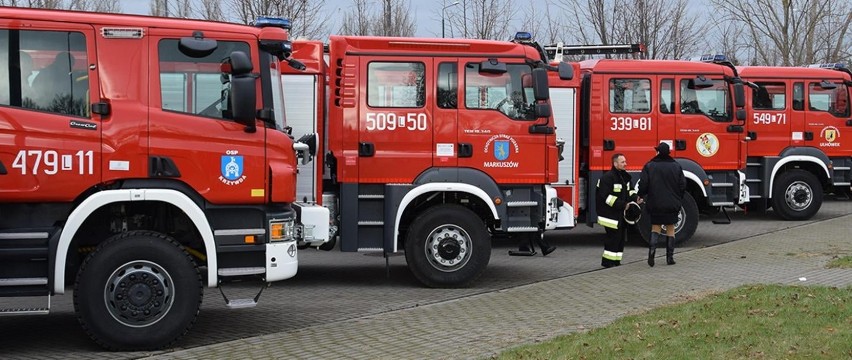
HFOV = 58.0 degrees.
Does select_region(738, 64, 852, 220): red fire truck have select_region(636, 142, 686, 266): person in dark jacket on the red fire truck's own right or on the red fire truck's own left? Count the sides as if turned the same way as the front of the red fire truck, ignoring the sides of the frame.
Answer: on the red fire truck's own right

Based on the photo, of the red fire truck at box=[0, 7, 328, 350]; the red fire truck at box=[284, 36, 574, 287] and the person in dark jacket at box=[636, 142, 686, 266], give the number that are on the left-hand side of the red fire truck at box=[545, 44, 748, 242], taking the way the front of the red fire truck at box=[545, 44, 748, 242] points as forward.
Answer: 0

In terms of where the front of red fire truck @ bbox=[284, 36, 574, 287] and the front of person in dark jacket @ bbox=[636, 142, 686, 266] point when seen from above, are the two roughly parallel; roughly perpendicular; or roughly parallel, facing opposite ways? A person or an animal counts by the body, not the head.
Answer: roughly perpendicular

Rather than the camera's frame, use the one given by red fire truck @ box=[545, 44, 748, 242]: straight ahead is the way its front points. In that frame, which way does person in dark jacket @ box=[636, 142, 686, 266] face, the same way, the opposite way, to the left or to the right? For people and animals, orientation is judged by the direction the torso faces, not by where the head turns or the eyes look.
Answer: to the left

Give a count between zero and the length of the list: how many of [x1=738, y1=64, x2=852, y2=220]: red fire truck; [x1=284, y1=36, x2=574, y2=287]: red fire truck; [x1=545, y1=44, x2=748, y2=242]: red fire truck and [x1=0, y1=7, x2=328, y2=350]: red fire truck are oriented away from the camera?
0

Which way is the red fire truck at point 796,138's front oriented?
to the viewer's right

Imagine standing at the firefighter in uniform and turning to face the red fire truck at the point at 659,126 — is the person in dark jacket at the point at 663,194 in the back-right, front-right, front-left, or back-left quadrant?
front-right

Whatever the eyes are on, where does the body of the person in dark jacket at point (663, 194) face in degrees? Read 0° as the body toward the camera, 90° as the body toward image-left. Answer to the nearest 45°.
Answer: approximately 180°

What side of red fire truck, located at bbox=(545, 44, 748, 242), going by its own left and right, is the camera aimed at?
right

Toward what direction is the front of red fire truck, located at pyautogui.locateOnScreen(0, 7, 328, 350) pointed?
to the viewer's right

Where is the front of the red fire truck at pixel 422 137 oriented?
to the viewer's right

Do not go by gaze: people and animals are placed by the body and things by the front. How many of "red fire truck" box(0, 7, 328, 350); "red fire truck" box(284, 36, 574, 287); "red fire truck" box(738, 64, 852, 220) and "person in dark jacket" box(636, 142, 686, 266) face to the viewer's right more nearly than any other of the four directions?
3

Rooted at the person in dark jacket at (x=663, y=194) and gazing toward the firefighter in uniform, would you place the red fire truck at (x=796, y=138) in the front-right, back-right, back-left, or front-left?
back-right

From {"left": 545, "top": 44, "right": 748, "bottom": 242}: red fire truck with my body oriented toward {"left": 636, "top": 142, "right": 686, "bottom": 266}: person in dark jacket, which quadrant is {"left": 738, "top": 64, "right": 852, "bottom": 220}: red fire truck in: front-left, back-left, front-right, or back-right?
back-left

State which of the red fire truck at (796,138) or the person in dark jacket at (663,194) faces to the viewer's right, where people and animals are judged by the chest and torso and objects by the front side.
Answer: the red fire truck

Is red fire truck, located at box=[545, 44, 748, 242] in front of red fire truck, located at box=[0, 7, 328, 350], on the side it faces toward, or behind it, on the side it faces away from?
in front

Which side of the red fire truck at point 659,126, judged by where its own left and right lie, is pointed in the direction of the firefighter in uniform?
right

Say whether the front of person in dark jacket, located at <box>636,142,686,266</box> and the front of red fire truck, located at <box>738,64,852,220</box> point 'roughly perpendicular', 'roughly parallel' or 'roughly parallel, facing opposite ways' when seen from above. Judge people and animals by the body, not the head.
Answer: roughly perpendicular

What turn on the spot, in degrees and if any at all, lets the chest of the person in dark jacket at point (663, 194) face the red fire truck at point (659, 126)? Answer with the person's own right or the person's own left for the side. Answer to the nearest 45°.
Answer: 0° — they already face it
